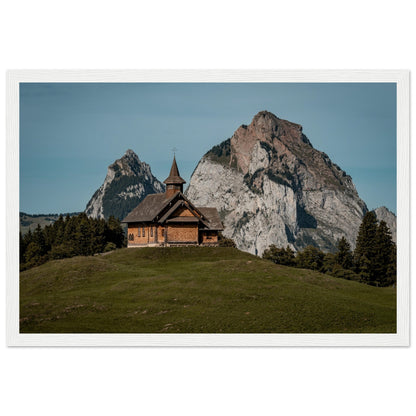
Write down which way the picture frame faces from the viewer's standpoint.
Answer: facing the viewer
